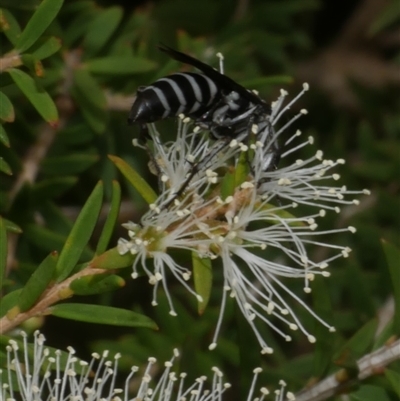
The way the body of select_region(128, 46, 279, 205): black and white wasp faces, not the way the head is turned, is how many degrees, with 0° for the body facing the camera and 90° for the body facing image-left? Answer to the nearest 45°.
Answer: approximately 270°
